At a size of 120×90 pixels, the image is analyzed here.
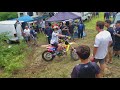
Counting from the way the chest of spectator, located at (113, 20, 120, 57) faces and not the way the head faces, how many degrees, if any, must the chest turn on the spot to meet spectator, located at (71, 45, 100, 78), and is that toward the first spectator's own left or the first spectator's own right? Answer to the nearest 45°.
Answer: approximately 45° to the first spectator's own left

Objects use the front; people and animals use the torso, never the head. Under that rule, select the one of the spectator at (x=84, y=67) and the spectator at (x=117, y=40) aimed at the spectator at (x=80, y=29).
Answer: the spectator at (x=84, y=67)

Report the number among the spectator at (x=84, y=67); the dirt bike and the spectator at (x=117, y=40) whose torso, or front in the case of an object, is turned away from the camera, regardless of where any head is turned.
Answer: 1

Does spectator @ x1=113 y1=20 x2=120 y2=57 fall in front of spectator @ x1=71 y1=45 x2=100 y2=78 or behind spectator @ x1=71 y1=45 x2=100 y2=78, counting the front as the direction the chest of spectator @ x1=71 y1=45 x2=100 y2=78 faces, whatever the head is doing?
in front

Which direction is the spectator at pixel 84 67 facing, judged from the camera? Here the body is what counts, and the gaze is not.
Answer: away from the camera

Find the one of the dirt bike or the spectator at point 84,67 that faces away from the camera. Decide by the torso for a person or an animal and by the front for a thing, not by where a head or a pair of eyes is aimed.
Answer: the spectator

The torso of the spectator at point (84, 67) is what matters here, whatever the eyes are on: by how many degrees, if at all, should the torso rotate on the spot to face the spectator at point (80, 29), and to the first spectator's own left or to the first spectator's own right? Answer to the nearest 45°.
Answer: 0° — they already face them

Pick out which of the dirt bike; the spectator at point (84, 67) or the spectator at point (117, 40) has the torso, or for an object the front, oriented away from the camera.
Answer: the spectator at point (84, 67)

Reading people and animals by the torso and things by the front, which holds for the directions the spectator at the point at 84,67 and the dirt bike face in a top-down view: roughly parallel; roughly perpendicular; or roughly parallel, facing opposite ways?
roughly perpendicular

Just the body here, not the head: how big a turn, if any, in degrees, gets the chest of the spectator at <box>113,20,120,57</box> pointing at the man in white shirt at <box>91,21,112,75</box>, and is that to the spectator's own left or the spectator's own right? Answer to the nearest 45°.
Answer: approximately 45° to the spectator's own left

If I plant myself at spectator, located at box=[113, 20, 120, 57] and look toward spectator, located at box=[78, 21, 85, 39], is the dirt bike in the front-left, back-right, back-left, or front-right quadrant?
front-left

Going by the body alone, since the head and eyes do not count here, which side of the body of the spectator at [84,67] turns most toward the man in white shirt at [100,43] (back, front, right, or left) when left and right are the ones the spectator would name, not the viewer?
front
